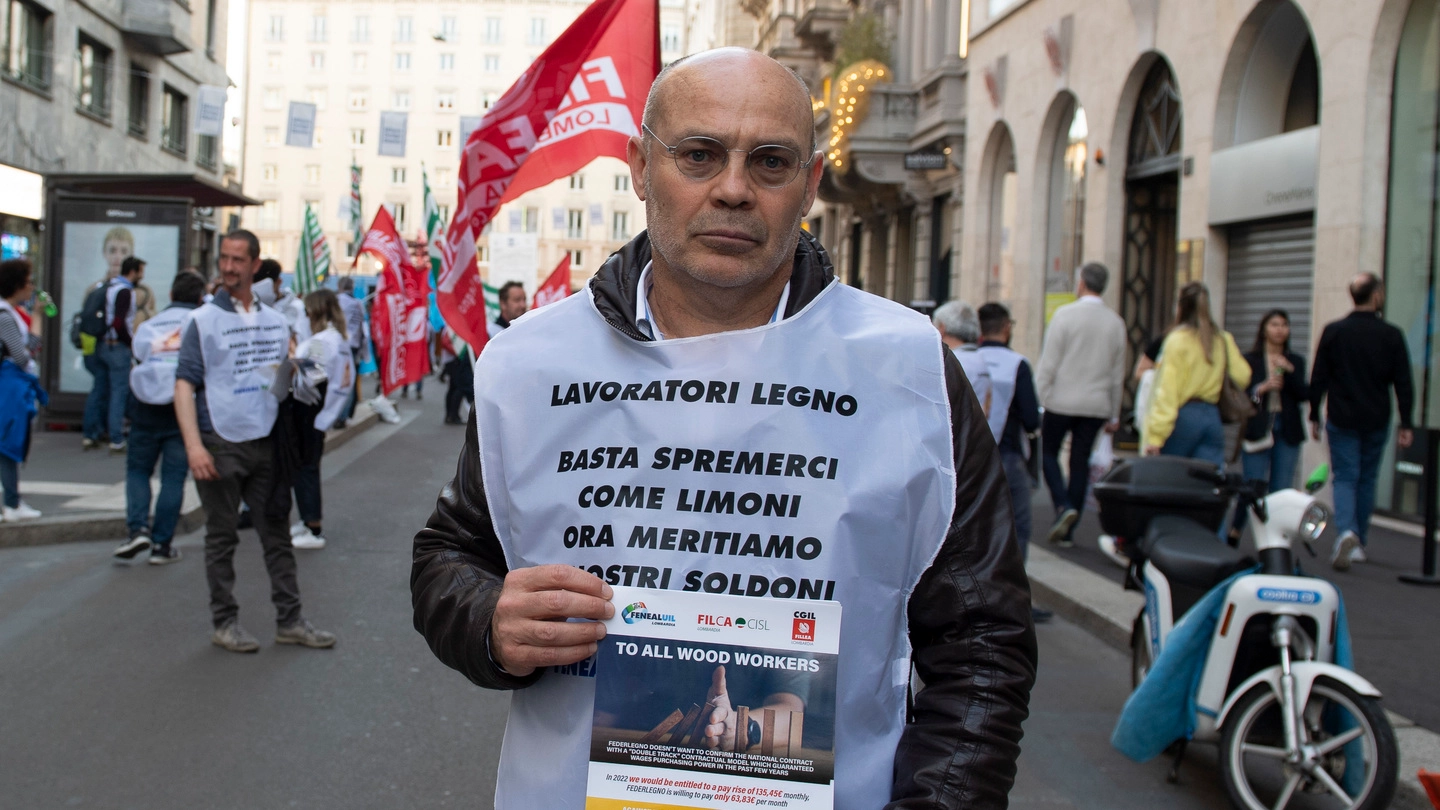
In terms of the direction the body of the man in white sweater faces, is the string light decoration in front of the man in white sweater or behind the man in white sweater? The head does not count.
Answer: in front

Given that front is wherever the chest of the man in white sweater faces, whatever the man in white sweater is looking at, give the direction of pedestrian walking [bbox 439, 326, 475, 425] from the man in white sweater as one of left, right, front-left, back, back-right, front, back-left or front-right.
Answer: front-left

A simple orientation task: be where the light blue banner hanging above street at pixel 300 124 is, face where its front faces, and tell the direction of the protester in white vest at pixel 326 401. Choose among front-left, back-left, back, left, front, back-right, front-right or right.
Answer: front

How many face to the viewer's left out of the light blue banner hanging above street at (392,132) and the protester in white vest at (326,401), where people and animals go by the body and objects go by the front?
1

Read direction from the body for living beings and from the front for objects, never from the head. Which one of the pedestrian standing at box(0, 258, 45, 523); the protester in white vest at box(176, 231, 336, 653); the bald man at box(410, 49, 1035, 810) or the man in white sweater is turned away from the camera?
the man in white sweater

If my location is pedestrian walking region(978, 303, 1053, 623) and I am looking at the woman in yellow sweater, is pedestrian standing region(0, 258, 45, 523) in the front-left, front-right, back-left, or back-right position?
back-left

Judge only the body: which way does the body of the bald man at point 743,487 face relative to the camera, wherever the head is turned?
toward the camera

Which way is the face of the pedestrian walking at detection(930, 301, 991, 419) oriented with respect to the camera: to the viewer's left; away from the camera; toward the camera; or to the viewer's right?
away from the camera
